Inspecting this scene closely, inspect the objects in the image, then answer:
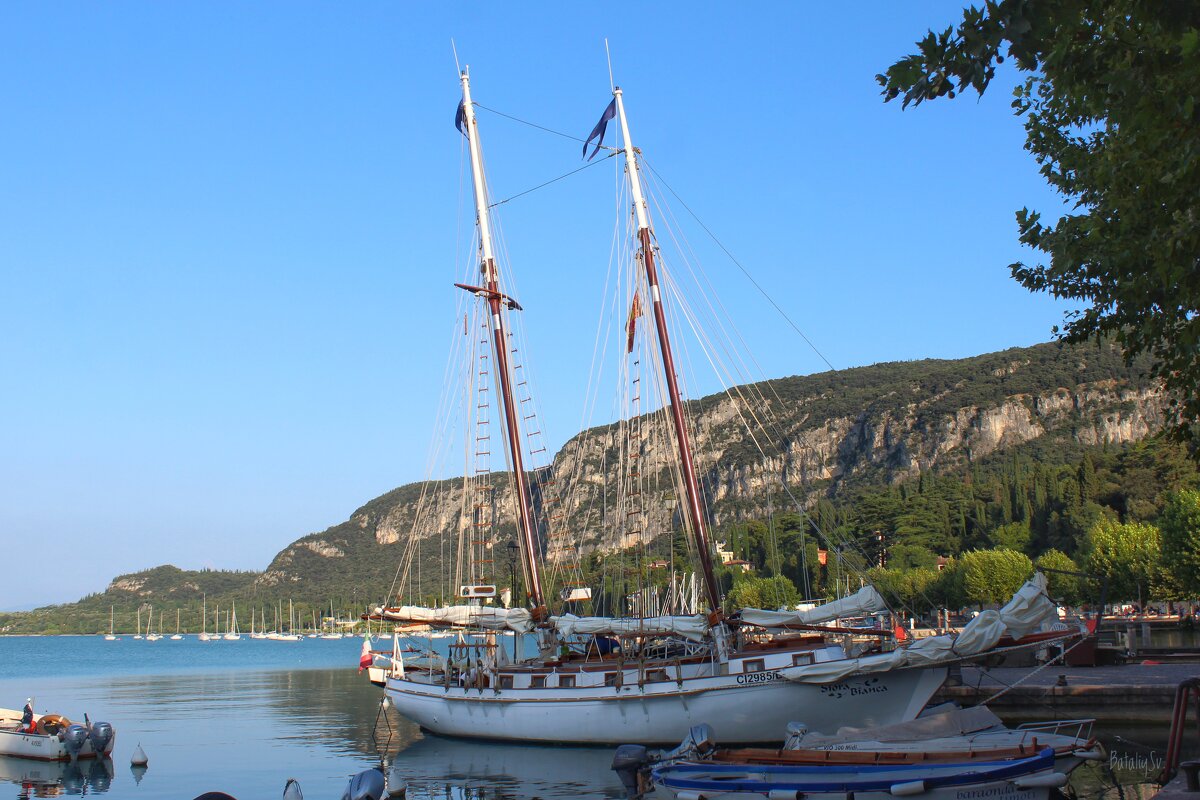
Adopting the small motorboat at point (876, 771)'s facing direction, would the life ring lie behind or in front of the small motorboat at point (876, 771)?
behind

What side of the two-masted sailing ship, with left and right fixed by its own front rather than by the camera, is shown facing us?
right

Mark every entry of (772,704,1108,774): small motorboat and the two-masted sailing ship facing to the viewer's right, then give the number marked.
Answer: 2

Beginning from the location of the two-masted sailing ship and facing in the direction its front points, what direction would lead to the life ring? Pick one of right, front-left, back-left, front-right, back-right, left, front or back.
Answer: back

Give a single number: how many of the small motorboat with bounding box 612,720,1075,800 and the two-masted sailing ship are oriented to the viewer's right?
2

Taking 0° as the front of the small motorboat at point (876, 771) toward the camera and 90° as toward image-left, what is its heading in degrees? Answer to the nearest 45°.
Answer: approximately 270°

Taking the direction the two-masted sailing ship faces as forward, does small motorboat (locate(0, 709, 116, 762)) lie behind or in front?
behind

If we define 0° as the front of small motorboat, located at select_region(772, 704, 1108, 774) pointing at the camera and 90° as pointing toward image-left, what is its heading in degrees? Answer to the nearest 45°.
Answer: approximately 270°

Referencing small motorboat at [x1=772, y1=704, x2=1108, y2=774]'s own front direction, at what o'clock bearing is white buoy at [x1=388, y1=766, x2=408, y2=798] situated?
The white buoy is roughly at 6 o'clock from the small motorboat.
